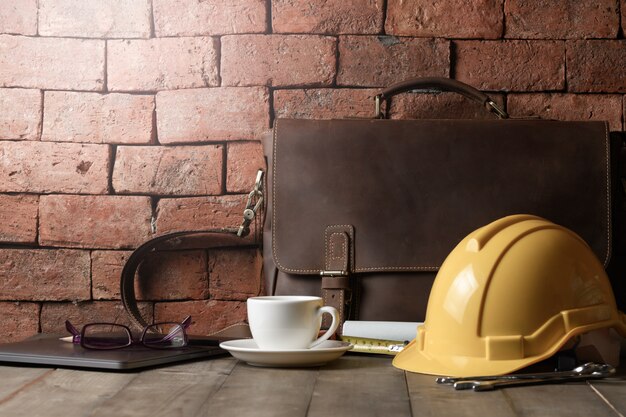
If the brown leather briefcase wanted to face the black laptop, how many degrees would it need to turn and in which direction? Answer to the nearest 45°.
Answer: approximately 45° to its right

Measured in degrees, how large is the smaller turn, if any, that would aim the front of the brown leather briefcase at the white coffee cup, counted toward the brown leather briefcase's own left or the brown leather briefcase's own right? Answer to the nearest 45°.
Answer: approximately 45° to the brown leather briefcase's own right

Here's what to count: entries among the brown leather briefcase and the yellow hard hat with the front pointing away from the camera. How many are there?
0

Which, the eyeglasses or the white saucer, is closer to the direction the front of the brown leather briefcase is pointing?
the white saucer

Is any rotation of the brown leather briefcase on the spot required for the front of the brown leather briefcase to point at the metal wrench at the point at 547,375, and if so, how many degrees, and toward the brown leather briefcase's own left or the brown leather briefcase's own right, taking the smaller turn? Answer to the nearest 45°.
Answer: approximately 45° to the brown leather briefcase's own left

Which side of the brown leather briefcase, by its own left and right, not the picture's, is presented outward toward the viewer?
front
